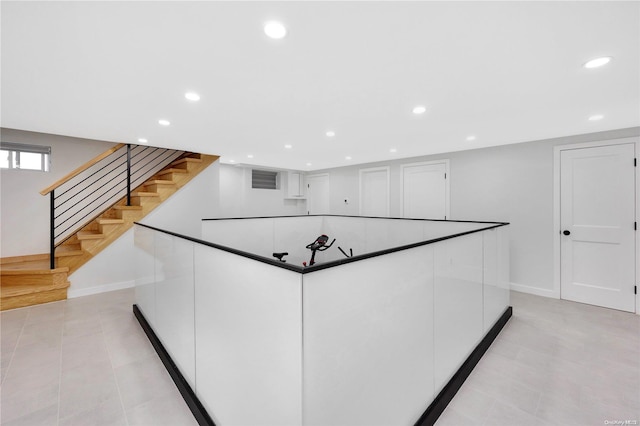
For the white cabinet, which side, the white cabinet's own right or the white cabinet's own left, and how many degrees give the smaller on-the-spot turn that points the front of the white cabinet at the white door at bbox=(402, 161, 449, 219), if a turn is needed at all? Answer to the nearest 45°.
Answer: approximately 45° to the white cabinet's own left

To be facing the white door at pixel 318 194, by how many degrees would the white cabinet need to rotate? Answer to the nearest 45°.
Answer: approximately 90° to its left

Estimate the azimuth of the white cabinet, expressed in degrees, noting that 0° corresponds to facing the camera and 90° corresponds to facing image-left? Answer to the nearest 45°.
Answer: approximately 0°

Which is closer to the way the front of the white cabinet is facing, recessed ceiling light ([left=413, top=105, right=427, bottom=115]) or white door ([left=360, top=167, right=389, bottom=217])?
the recessed ceiling light

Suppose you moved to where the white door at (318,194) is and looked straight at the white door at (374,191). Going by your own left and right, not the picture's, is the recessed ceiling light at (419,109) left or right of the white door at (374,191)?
right

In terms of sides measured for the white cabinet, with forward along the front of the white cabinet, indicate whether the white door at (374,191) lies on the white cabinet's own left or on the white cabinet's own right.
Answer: on the white cabinet's own left

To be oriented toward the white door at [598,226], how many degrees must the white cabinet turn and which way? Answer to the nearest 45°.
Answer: approximately 45° to its left

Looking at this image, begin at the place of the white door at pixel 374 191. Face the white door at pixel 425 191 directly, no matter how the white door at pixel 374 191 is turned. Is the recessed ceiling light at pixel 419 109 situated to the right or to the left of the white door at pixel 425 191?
right
